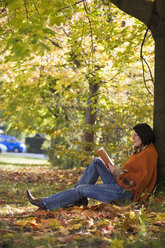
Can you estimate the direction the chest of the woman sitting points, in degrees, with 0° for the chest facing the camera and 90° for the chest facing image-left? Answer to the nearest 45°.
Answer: approximately 90°

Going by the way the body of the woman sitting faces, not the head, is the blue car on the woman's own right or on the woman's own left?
on the woman's own right

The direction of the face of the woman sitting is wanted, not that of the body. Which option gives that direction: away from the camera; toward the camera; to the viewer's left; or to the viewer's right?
to the viewer's left
